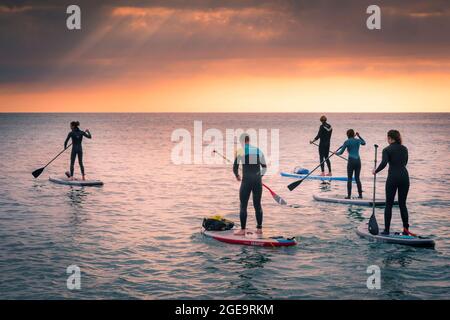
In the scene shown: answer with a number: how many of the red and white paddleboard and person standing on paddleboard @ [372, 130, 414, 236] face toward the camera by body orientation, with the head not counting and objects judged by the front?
0

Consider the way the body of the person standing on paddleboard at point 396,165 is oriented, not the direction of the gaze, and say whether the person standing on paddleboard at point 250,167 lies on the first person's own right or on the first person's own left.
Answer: on the first person's own left

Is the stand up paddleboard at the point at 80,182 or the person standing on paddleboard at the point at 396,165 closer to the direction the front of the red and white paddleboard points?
the stand up paddleboard

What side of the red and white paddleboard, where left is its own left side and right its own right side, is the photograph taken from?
left

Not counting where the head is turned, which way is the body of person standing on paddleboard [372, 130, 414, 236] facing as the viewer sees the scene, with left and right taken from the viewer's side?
facing away from the viewer and to the left of the viewer
